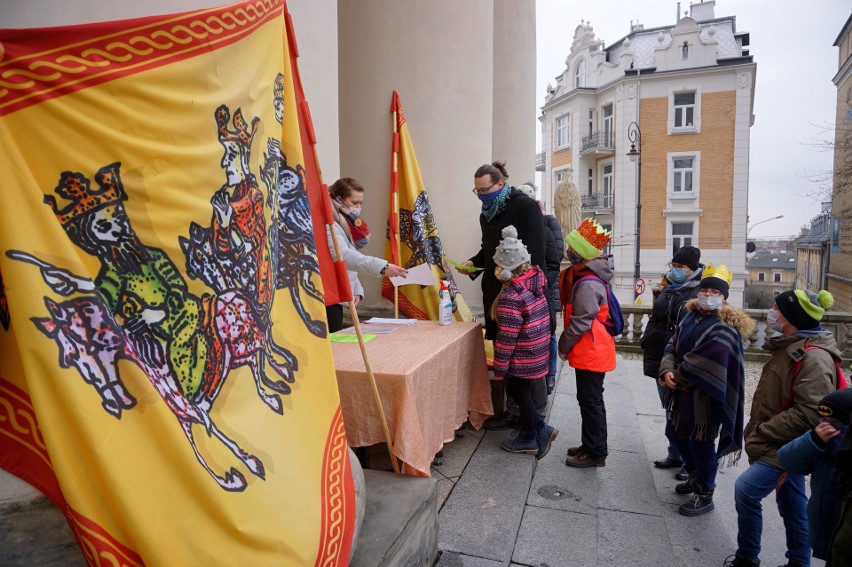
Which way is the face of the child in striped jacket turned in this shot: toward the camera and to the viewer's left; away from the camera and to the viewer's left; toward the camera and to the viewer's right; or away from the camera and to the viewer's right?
away from the camera and to the viewer's left

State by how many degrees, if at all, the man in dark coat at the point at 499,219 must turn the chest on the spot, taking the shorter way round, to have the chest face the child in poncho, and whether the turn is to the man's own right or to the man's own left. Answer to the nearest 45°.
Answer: approximately 135° to the man's own left

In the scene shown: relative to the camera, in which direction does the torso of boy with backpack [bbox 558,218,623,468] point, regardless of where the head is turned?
to the viewer's left

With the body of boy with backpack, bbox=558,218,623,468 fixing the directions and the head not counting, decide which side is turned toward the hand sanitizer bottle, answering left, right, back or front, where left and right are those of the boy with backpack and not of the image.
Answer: front

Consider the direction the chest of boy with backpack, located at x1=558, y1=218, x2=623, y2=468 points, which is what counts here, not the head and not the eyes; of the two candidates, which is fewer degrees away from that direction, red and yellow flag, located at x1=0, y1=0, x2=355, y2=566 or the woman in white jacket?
the woman in white jacket

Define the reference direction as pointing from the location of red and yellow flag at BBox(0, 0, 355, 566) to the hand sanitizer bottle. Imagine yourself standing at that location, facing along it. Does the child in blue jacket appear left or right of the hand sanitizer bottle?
right

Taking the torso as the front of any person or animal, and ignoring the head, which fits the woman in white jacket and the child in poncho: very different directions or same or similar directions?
very different directions

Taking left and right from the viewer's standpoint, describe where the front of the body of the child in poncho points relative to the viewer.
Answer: facing the viewer and to the left of the viewer

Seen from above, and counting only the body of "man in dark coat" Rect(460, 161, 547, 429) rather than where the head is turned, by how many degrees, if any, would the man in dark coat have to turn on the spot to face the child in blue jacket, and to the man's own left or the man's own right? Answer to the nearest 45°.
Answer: approximately 135° to the man's own left

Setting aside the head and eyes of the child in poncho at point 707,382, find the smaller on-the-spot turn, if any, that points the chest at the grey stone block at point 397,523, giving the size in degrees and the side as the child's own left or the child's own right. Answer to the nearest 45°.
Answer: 0° — they already face it

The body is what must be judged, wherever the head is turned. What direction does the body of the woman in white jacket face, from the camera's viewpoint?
to the viewer's right

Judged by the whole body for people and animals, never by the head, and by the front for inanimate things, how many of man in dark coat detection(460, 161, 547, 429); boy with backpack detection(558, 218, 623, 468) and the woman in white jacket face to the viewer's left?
2

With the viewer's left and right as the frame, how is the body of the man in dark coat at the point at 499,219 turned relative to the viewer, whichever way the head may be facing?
facing to the left of the viewer

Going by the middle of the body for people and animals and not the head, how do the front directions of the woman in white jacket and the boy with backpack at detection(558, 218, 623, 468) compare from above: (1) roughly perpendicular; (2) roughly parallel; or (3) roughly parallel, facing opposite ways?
roughly parallel, facing opposite ways

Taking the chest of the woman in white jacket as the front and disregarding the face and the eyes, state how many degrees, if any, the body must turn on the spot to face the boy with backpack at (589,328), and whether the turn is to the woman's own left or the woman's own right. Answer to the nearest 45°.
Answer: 0° — they already face them

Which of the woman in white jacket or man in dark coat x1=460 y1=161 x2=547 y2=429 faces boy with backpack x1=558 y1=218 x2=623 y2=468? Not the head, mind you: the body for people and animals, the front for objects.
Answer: the woman in white jacket

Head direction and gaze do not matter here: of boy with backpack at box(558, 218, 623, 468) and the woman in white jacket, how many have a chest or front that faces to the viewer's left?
1
